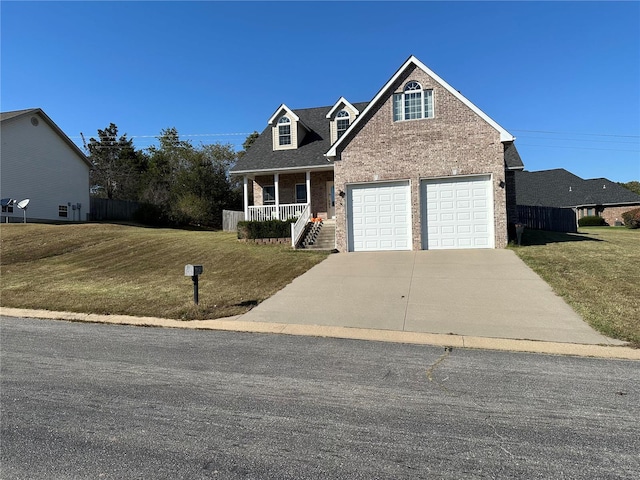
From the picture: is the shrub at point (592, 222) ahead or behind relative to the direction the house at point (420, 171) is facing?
behind

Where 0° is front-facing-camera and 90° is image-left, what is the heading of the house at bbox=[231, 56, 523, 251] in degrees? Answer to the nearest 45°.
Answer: approximately 0°

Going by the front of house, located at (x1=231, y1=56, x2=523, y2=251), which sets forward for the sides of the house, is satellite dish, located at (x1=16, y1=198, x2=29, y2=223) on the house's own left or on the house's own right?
on the house's own right

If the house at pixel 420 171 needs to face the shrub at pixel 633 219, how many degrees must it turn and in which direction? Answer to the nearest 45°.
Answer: approximately 135° to its left

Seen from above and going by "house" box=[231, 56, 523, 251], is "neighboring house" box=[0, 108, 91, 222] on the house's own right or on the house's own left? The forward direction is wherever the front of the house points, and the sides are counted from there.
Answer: on the house's own right

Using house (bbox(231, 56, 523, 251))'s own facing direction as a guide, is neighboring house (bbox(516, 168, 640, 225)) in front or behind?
behind
